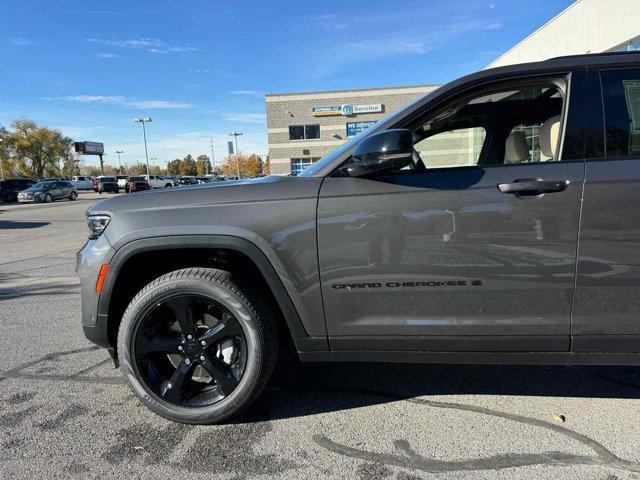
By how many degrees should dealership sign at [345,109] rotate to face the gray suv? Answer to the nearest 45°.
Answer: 0° — it already faces it

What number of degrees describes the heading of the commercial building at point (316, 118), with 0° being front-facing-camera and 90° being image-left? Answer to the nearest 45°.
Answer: approximately 0°

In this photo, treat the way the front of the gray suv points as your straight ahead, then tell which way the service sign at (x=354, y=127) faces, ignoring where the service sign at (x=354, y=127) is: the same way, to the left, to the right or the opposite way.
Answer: to the left

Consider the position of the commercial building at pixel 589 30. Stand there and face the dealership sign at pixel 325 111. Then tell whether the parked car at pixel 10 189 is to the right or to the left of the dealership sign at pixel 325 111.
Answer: left

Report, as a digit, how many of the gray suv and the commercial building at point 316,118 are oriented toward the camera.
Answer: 1

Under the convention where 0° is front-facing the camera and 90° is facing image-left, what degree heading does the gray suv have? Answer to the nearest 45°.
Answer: approximately 90°

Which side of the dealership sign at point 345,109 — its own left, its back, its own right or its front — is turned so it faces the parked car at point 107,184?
right

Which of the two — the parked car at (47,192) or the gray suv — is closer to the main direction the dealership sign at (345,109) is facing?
the gray suv

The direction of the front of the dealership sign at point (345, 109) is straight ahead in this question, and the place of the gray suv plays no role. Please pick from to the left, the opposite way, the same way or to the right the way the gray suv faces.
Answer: to the right
